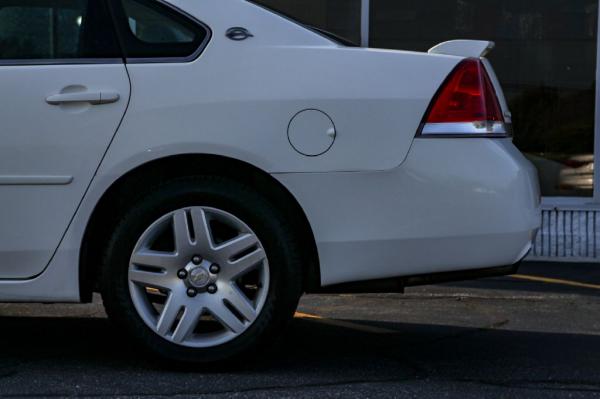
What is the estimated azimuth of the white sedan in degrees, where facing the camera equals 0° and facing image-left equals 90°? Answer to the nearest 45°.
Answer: approximately 90°
